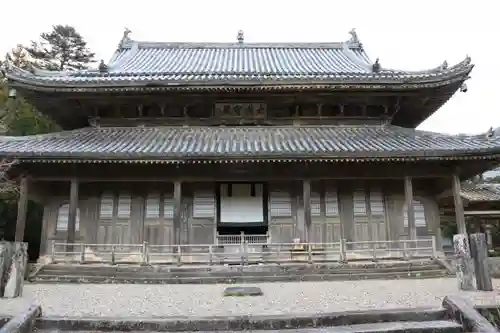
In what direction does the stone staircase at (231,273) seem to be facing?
toward the camera

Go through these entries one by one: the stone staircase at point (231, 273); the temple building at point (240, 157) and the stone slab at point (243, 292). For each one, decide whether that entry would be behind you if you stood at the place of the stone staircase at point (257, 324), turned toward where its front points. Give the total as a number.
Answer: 3

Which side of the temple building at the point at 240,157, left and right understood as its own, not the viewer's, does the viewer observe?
front

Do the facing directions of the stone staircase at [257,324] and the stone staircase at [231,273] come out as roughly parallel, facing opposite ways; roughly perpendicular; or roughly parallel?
roughly parallel

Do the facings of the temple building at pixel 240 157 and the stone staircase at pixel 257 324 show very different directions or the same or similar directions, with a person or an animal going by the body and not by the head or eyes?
same or similar directions

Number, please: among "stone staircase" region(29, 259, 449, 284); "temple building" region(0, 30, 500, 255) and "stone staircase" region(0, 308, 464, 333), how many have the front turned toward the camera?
3

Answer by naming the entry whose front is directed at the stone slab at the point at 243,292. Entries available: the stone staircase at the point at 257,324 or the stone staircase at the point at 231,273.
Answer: the stone staircase at the point at 231,273

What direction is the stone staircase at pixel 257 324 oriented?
toward the camera

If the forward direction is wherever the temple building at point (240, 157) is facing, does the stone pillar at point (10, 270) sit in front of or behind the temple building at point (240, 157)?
in front

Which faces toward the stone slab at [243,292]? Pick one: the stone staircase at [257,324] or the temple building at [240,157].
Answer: the temple building

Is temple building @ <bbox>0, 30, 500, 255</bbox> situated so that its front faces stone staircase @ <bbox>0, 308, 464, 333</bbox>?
yes

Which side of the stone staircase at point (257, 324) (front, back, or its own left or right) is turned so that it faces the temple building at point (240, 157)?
back

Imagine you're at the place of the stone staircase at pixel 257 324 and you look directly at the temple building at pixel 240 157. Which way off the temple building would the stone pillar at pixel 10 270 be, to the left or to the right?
left

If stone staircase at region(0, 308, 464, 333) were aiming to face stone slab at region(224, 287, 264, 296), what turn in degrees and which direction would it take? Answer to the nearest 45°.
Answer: approximately 180°

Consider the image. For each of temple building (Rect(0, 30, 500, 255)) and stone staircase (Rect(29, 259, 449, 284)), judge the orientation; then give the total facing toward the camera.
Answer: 2
